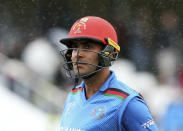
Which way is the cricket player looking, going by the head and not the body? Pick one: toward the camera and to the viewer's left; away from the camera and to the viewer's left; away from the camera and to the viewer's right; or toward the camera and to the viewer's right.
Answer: toward the camera and to the viewer's left

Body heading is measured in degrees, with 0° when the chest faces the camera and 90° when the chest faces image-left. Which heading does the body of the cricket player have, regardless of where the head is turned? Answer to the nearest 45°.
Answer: approximately 45°

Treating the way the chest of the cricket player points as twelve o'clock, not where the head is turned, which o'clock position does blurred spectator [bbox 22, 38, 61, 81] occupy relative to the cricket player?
The blurred spectator is roughly at 4 o'clock from the cricket player.

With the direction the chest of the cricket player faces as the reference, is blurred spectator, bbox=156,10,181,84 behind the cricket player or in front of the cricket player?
behind
